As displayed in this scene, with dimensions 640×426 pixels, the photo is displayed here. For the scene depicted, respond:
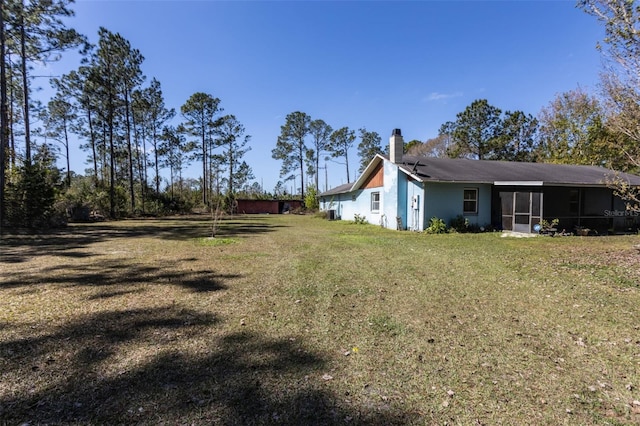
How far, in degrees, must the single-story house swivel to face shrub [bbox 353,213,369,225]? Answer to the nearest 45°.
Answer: approximately 135° to its right

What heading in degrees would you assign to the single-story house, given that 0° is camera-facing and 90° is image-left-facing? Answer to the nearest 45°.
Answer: approximately 315°
